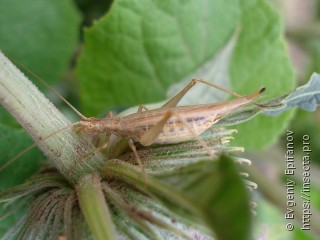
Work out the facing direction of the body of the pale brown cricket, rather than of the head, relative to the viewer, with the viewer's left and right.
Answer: facing to the left of the viewer

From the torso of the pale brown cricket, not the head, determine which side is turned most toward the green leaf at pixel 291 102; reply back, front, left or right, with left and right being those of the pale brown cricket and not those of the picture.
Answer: back
